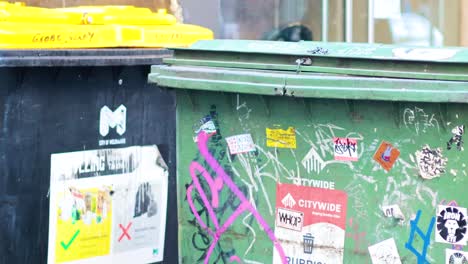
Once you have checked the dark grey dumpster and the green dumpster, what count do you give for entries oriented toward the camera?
2

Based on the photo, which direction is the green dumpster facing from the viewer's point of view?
toward the camera

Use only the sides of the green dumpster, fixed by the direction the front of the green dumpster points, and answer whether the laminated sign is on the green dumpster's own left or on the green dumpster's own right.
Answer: on the green dumpster's own right

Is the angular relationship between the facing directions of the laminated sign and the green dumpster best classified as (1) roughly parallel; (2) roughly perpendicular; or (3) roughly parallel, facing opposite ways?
roughly parallel

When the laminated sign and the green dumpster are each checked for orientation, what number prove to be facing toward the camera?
2

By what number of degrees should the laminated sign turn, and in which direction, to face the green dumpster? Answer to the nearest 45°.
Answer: approximately 45° to its left

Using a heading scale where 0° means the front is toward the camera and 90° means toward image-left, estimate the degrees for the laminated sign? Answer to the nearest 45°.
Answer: approximately 0°

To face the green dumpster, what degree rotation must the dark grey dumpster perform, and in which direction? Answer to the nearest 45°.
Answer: approximately 45° to its left
